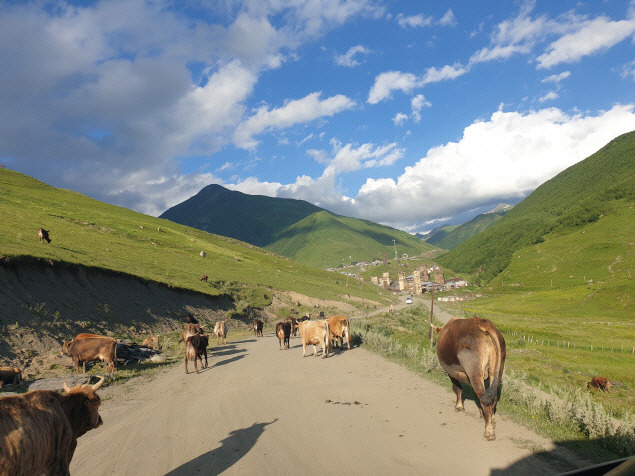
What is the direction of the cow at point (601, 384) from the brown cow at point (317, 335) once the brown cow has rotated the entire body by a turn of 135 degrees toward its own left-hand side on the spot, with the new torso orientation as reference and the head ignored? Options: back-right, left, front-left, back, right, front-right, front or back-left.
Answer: left

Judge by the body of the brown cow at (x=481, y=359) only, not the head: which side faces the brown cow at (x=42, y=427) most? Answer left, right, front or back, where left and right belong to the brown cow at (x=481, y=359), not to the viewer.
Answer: left

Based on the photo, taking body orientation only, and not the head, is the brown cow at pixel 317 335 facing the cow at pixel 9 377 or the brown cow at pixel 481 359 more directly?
the cow

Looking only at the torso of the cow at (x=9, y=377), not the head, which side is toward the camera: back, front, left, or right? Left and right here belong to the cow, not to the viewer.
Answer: left

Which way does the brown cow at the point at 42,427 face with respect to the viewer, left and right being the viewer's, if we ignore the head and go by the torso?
facing away from the viewer and to the right of the viewer

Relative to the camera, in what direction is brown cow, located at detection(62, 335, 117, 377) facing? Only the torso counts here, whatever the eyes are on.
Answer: to the viewer's left
